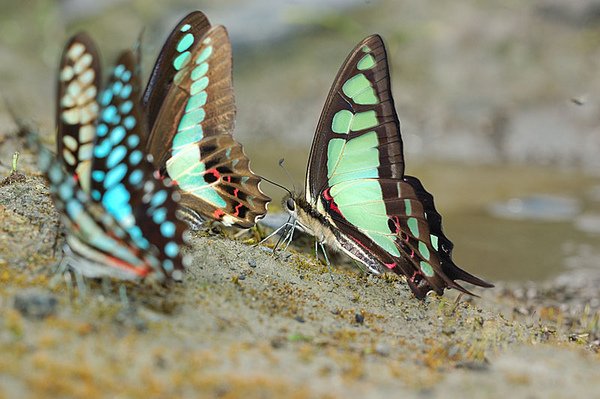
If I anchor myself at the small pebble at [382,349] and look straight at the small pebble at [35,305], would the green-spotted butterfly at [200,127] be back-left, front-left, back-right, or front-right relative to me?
front-right

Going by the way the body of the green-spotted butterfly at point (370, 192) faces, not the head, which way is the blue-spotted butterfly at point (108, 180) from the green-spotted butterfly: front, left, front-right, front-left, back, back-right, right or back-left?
front-left

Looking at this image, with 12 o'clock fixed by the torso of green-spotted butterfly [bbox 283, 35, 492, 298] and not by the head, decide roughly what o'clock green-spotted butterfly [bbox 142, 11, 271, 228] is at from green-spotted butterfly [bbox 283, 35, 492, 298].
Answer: green-spotted butterfly [bbox 142, 11, 271, 228] is roughly at 12 o'clock from green-spotted butterfly [bbox 283, 35, 492, 298].

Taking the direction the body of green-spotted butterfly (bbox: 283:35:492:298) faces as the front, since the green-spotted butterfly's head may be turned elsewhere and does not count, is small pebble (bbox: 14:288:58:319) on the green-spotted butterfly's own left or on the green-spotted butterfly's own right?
on the green-spotted butterfly's own left

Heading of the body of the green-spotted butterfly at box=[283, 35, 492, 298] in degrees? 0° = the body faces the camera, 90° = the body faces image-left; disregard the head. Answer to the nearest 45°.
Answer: approximately 90°

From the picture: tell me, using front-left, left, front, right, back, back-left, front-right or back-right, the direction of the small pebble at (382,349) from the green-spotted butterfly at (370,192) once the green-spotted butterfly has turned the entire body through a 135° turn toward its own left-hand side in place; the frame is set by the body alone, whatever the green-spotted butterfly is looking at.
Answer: front-right
